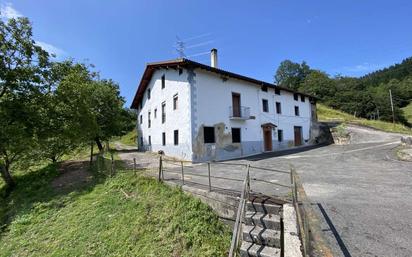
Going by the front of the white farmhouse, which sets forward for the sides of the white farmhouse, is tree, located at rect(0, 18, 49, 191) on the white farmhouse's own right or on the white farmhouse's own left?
on the white farmhouse's own right

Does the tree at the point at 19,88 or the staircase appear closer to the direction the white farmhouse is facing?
the staircase

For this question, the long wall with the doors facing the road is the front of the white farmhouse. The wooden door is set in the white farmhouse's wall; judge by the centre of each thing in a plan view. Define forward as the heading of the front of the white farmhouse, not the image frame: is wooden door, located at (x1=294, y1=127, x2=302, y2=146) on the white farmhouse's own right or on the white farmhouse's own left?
on the white farmhouse's own left

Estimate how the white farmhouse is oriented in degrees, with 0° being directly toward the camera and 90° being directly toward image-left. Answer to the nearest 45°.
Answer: approximately 315°

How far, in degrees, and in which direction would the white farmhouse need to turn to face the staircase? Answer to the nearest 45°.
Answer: approximately 45° to its right
